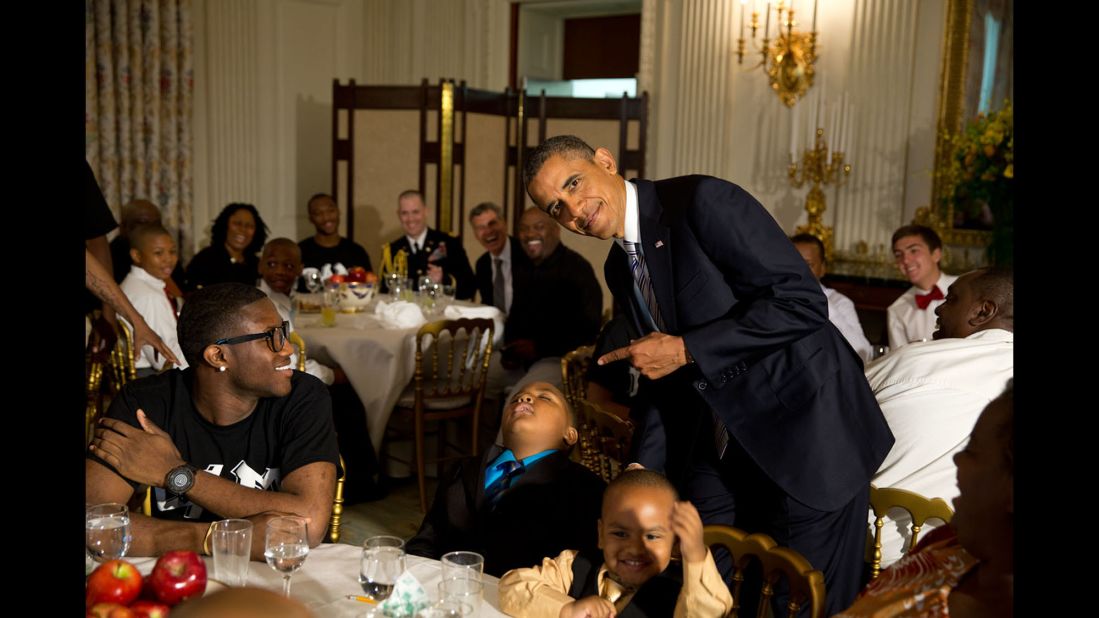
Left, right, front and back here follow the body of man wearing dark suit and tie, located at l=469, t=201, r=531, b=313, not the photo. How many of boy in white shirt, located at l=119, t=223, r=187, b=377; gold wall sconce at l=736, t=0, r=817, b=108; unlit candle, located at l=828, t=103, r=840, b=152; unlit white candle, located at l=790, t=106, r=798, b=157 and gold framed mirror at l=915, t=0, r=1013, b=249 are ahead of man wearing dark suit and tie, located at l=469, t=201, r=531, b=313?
1

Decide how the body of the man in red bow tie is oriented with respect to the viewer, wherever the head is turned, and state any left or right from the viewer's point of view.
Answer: facing the viewer and to the left of the viewer

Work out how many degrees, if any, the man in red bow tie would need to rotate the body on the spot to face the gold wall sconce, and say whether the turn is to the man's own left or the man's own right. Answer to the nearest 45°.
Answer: approximately 135° to the man's own right

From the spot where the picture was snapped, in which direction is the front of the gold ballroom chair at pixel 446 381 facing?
facing away from the viewer and to the left of the viewer

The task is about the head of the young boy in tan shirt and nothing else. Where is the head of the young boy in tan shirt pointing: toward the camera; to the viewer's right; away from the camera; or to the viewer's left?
toward the camera

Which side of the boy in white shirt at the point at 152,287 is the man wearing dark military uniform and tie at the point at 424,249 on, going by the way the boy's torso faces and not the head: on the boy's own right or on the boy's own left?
on the boy's own left

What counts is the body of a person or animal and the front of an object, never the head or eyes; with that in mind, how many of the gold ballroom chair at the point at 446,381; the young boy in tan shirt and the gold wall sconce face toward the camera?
2

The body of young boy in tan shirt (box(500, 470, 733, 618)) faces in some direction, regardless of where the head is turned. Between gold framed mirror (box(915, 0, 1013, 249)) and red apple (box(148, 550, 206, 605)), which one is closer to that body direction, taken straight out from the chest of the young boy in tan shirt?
the red apple

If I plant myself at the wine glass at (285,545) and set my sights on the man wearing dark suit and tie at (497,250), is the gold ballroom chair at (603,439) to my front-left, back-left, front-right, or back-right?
front-right

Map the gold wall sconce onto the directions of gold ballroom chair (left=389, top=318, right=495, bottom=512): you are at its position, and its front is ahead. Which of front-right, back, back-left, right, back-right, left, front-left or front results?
right

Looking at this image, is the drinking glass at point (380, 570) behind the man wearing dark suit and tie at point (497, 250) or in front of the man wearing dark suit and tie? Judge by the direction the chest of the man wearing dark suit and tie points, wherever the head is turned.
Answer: in front

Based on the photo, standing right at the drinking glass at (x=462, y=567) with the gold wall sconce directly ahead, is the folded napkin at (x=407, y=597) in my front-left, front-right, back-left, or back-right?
back-left

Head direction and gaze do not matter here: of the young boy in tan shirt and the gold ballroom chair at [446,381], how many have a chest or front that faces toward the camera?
1

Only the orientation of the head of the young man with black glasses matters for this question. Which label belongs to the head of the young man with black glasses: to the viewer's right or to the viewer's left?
to the viewer's right

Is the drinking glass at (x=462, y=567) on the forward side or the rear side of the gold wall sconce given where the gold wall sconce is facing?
on the forward side

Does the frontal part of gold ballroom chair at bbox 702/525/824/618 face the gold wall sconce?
no

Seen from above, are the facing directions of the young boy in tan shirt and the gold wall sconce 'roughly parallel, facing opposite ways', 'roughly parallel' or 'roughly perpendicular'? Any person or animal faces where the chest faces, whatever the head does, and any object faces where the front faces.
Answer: roughly parallel

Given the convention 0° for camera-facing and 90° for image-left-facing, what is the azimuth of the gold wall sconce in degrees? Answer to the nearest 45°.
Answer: approximately 0°

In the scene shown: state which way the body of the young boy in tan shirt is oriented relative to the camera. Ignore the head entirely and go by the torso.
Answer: toward the camera

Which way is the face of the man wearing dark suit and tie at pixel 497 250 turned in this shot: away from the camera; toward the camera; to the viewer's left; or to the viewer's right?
toward the camera

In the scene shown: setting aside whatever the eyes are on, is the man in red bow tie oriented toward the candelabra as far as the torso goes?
no

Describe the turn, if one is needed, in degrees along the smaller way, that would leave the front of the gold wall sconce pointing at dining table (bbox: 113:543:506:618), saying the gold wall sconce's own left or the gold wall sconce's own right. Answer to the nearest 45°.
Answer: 0° — it already faces it

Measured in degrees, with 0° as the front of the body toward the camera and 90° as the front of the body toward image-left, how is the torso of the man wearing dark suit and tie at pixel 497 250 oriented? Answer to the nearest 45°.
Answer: approximately 45°
